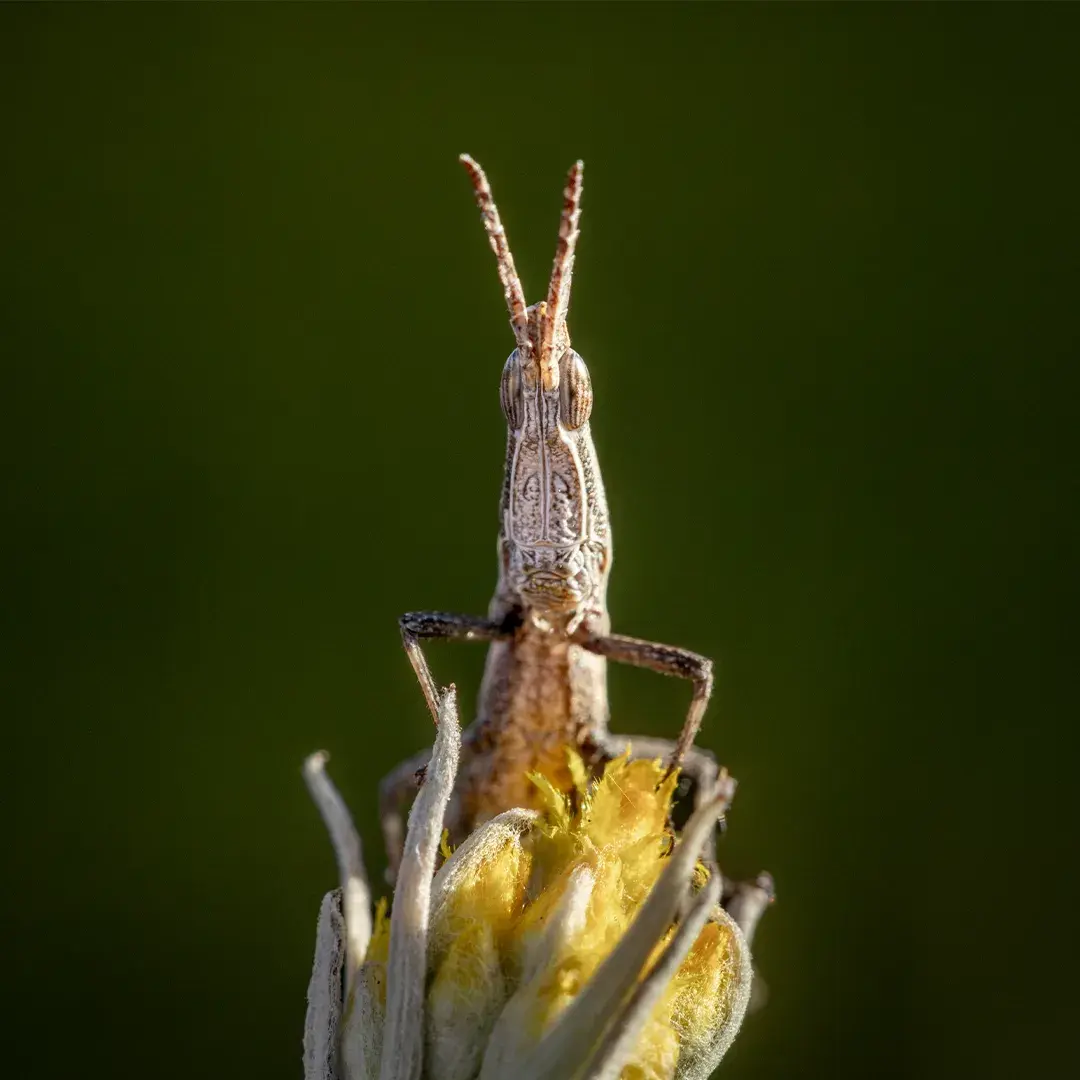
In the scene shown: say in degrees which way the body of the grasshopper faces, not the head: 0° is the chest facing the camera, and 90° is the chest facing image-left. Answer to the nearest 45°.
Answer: approximately 0°
